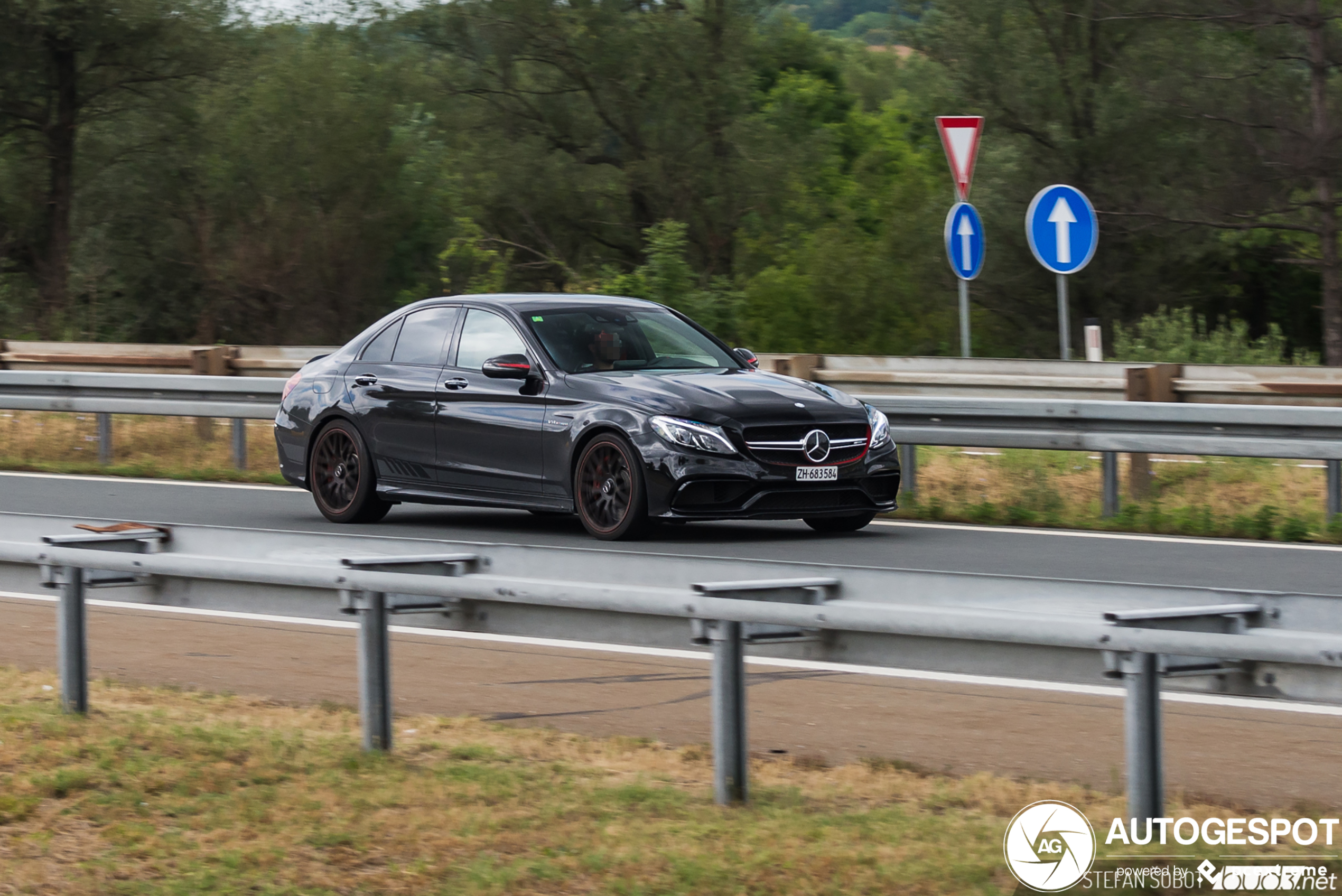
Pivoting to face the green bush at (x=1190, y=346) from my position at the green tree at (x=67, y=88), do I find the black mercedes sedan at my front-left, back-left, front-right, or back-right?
front-right

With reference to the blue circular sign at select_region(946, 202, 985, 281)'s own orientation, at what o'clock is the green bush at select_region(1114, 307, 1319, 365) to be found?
The green bush is roughly at 9 o'clock from the blue circular sign.

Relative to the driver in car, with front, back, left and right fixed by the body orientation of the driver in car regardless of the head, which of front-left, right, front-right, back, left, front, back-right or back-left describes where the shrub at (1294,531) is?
front-left

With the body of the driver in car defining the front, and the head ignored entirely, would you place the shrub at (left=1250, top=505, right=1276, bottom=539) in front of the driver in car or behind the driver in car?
in front

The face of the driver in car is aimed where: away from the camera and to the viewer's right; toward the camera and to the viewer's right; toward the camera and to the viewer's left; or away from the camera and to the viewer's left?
toward the camera and to the viewer's right

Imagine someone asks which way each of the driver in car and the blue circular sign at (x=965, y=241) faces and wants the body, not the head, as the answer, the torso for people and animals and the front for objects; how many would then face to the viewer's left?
0

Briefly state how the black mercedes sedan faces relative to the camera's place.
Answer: facing the viewer and to the right of the viewer

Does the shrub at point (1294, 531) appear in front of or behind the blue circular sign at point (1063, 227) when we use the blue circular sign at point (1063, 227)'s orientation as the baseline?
in front

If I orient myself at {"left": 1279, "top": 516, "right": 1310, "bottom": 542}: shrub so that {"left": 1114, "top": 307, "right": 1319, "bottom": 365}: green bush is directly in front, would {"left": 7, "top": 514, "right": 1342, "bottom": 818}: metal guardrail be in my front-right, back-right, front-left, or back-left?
back-left

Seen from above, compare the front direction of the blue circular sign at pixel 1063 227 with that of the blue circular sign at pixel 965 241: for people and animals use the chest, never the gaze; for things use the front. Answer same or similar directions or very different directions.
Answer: same or similar directions

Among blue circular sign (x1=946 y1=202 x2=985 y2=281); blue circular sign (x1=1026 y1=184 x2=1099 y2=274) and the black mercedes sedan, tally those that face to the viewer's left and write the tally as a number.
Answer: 0
